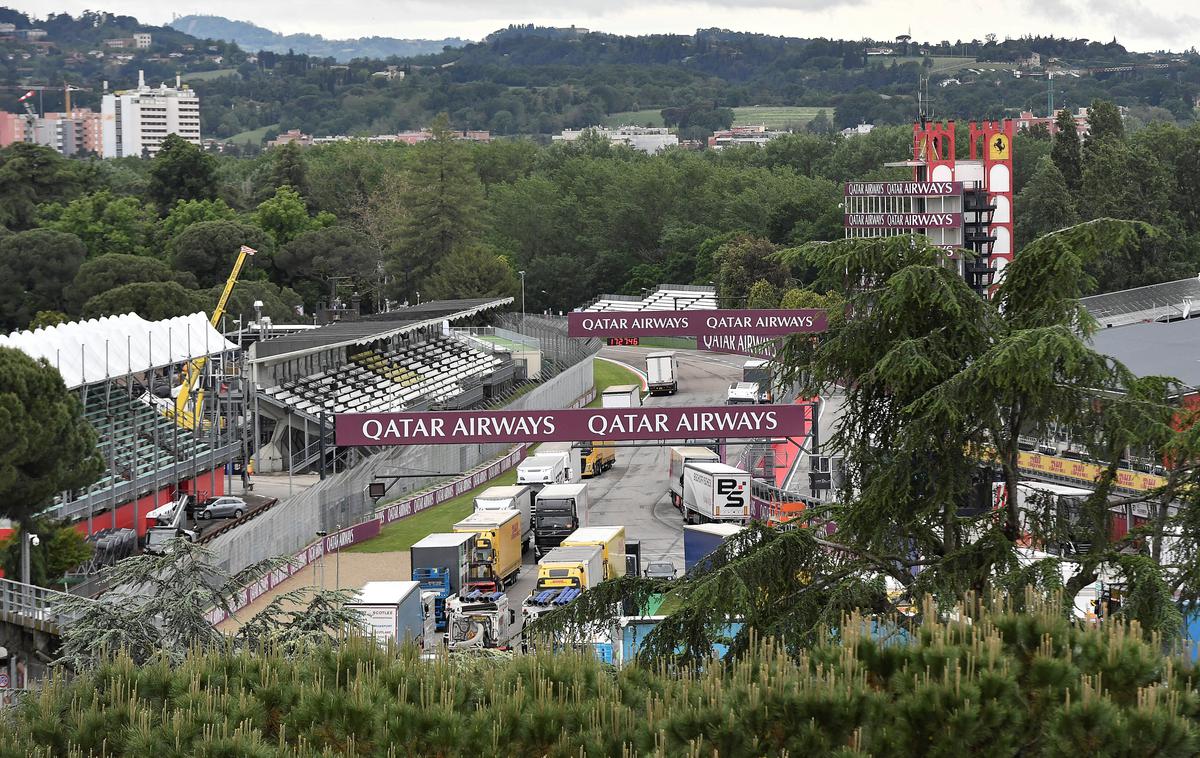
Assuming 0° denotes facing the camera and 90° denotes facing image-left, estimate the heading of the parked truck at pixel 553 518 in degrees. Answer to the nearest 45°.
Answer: approximately 0°

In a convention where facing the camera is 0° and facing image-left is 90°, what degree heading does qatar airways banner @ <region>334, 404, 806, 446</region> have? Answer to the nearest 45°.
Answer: approximately 0°

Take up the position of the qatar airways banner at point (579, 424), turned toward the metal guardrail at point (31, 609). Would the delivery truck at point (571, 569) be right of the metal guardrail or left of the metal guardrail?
left

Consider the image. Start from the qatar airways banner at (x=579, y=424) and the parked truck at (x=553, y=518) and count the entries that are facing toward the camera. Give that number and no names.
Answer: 2

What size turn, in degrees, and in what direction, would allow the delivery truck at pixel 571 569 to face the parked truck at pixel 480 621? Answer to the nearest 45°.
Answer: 0° — it already faces it

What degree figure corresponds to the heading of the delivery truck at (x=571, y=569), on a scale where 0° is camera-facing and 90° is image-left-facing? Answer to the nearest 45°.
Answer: approximately 45°

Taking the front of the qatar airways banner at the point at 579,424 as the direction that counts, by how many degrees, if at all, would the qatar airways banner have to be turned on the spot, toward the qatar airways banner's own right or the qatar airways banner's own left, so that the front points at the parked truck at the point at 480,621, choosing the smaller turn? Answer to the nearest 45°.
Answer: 0° — it already faces it

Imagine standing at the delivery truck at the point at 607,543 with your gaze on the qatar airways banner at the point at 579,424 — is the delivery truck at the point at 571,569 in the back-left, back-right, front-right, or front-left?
back-left
